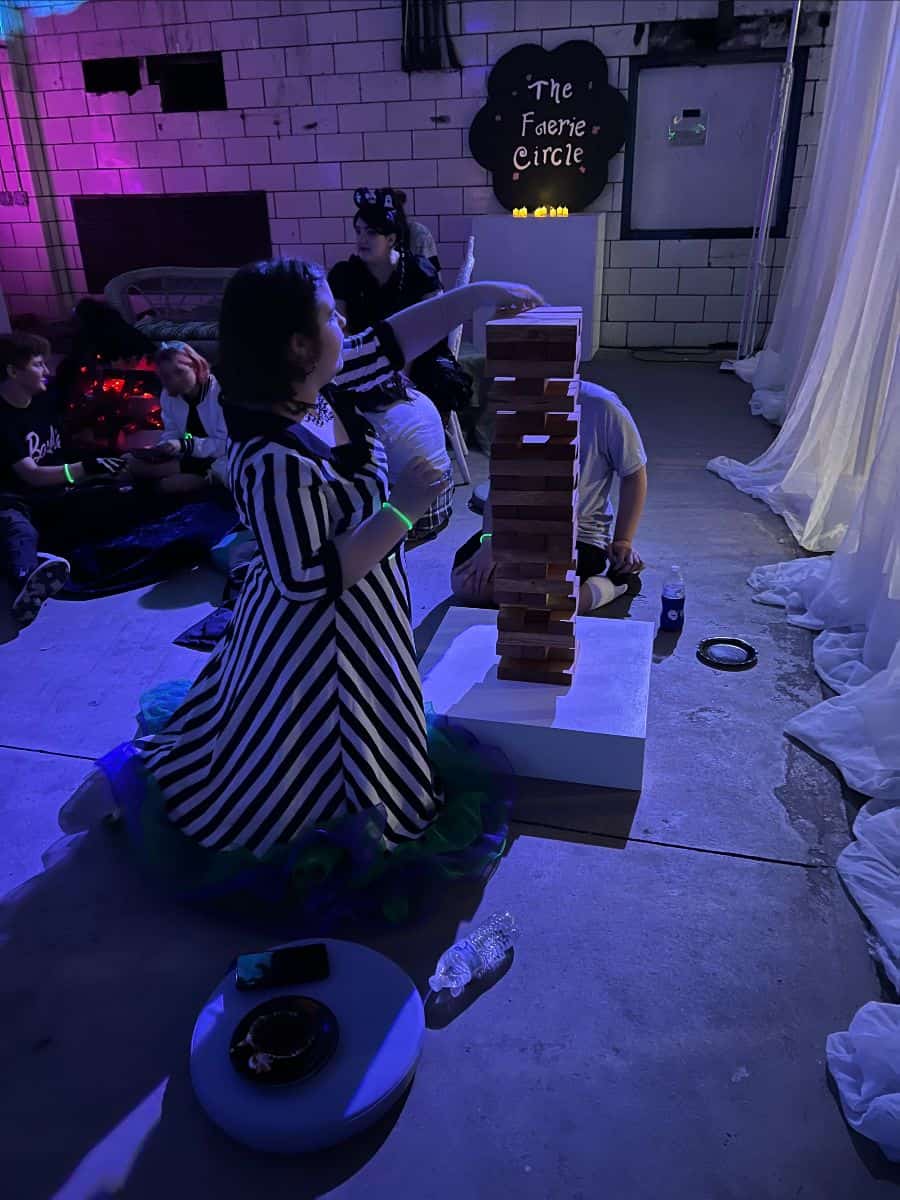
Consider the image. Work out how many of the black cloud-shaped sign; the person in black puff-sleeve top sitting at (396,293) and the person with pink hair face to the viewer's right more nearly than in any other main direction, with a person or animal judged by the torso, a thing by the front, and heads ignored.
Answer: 0

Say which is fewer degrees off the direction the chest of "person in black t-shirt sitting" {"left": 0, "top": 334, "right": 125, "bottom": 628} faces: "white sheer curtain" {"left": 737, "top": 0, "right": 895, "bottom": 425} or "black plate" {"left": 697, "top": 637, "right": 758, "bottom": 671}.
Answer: the black plate

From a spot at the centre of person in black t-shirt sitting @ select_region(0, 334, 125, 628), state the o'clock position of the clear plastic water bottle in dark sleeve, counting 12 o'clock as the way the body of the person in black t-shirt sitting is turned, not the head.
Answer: The clear plastic water bottle in dark sleeve is roughly at 12 o'clock from the person in black t-shirt sitting.

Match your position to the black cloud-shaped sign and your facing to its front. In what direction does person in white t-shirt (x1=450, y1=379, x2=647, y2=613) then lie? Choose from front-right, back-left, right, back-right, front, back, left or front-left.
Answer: front

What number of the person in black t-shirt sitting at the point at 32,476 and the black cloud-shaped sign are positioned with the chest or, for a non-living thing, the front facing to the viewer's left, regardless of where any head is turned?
0

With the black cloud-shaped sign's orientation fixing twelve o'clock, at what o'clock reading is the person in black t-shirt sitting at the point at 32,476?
The person in black t-shirt sitting is roughly at 1 o'clock from the black cloud-shaped sign.

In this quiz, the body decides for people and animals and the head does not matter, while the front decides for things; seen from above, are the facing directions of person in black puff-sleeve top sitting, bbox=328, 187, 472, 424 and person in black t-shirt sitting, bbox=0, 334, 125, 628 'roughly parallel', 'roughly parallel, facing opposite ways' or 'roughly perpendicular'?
roughly perpendicular

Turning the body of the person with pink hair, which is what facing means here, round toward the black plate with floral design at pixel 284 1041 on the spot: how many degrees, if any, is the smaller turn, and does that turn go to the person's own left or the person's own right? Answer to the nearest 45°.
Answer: approximately 45° to the person's own left

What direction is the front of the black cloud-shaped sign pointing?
toward the camera

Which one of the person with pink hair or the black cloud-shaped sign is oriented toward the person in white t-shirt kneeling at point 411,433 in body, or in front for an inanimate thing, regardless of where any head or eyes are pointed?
the black cloud-shaped sign

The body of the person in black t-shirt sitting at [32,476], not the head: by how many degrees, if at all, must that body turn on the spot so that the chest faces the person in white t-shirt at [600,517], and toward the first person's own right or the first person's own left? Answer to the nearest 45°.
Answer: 0° — they already face them

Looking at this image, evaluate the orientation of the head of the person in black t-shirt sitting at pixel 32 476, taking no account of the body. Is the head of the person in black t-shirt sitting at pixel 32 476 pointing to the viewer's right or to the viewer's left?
to the viewer's right

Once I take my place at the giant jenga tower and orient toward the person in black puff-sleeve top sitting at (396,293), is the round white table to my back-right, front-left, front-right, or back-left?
back-left

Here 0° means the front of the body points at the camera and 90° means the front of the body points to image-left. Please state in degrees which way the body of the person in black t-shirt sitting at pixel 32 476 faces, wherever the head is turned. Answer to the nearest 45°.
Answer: approximately 315°

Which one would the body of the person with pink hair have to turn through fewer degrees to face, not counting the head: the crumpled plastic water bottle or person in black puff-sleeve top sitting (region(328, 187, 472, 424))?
the crumpled plastic water bottle

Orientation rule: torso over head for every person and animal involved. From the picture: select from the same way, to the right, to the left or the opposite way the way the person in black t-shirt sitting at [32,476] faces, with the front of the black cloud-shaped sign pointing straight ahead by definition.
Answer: to the left
